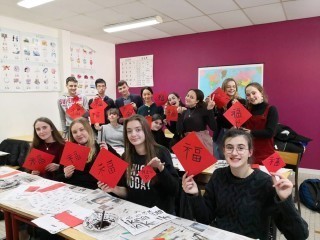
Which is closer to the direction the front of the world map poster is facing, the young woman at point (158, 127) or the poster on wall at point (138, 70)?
the young woman

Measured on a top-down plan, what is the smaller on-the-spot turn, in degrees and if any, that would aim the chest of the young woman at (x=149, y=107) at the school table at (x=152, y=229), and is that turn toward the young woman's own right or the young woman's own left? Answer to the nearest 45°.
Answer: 0° — they already face it

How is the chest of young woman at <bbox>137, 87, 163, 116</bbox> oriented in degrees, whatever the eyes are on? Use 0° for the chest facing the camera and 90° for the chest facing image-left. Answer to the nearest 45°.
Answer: approximately 0°

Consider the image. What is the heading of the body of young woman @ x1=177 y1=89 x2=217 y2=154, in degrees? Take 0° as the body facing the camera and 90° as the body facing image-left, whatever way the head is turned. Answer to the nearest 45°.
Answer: approximately 45°

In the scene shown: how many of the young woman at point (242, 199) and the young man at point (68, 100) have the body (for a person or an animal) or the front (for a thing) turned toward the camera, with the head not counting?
2

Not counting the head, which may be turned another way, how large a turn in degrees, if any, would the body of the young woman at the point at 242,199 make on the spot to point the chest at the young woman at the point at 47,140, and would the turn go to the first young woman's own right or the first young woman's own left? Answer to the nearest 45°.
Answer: approximately 90° to the first young woman's own right

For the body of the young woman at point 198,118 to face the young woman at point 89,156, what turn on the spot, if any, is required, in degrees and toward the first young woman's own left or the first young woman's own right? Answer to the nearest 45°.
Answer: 0° — they already face them

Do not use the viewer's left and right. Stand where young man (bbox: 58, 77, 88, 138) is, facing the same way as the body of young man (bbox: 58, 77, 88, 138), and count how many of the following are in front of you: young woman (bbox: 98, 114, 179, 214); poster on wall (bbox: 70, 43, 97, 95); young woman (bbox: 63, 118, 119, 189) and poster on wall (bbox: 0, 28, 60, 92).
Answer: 2

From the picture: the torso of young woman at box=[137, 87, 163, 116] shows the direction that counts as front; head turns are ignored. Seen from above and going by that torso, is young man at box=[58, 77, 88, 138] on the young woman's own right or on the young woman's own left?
on the young woman's own right

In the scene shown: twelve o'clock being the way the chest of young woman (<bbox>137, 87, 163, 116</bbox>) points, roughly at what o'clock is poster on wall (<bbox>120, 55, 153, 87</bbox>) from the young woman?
The poster on wall is roughly at 6 o'clock from the young woman.

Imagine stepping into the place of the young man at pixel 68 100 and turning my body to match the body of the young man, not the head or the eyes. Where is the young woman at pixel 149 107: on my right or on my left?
on my left
